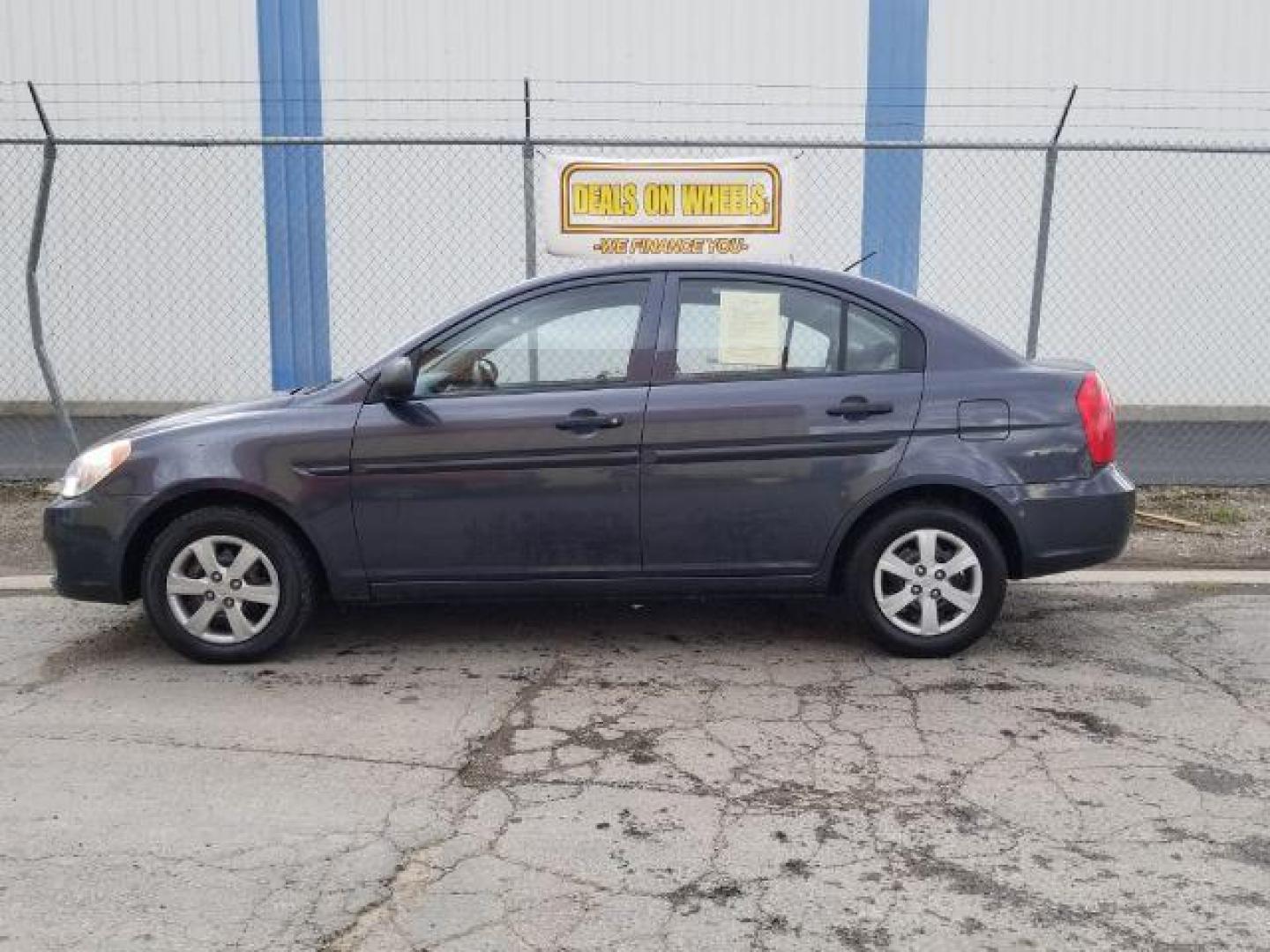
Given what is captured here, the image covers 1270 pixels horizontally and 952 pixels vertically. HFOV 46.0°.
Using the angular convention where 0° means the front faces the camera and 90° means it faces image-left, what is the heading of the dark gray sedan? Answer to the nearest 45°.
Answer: approximately 90°

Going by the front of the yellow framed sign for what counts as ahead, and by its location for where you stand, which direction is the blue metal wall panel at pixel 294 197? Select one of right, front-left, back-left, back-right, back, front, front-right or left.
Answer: back-right

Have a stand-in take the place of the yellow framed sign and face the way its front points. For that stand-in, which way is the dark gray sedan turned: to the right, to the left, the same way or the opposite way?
to the right

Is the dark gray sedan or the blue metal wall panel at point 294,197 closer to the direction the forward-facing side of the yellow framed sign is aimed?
the dark gray sedan

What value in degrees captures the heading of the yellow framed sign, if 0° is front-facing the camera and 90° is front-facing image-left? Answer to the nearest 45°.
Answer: approximately 0°

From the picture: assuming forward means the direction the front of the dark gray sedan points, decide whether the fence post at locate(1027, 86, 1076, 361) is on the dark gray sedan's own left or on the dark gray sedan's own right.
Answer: on the dark gray sedan's own right

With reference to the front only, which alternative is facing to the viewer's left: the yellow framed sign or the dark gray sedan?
the dark gray sedan

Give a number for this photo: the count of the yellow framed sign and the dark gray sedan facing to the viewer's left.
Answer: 1

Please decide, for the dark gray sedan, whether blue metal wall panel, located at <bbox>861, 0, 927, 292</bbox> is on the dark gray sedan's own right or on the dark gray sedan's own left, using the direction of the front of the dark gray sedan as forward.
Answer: on the dark gray sedan's own right

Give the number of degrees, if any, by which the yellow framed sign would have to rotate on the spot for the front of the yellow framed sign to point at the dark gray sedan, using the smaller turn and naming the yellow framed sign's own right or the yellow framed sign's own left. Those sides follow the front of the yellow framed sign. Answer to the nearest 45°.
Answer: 0° — it already faces it
